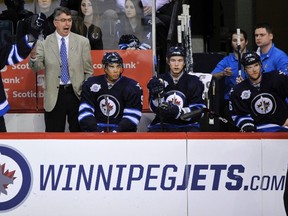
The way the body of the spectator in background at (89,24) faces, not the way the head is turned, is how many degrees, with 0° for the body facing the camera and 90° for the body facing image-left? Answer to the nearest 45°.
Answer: approximately 0°

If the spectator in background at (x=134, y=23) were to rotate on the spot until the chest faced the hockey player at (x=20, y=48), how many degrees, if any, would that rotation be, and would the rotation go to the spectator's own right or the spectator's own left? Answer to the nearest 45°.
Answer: approximately 45° to the spectator's own right

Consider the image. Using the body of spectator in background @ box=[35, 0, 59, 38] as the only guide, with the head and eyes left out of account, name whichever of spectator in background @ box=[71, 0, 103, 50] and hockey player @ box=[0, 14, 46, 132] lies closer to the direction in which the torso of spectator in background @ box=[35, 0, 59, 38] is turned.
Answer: the hockey player
